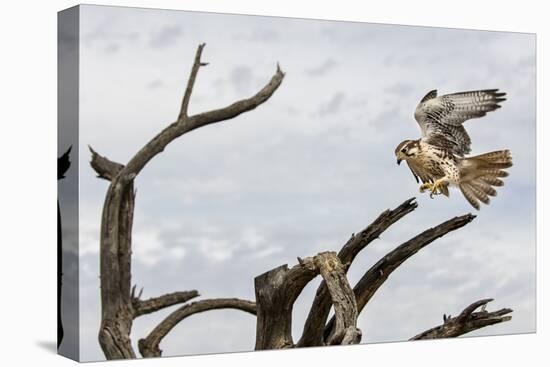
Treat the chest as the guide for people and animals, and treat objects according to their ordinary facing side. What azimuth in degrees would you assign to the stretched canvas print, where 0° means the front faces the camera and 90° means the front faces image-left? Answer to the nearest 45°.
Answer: approximately 315°
